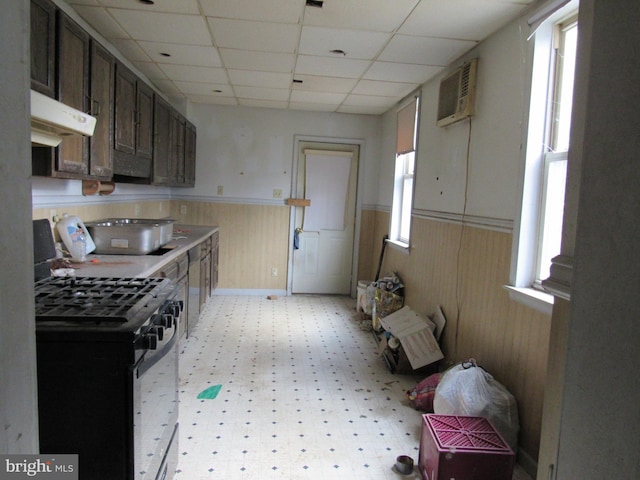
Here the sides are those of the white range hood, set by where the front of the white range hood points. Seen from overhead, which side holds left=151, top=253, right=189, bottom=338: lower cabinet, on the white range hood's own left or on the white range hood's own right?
on the white range hood's own left

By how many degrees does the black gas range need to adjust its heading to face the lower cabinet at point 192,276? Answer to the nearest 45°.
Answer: approximately 135° to its left

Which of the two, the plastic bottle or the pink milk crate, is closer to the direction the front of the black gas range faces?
the pink milk crate

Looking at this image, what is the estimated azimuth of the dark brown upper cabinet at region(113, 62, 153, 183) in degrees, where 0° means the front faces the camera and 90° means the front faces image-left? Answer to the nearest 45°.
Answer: approximately 315°

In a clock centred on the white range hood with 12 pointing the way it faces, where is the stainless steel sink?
The stainless steel sink is roughly at 8 o'clock from the white range hood.

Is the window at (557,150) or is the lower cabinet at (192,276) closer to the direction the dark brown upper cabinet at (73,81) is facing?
the window

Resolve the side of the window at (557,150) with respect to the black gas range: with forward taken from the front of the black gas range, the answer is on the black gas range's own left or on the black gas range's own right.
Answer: on the black gas range's own left

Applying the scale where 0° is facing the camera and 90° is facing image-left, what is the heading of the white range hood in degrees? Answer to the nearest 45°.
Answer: approximately 315°

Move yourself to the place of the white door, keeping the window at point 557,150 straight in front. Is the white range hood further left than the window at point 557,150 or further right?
right

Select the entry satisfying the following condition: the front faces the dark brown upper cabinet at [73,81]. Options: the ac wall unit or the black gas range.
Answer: the ac wall unit

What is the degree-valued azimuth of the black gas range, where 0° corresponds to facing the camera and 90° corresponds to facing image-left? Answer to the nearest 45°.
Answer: approximately 315°
